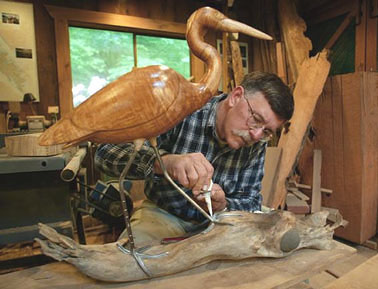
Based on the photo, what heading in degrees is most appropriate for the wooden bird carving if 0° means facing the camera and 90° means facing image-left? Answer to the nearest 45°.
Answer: approximately 270°

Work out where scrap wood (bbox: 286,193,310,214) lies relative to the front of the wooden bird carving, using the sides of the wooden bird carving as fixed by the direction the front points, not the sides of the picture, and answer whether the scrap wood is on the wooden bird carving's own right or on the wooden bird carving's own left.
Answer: on the wooden bird carving's own left

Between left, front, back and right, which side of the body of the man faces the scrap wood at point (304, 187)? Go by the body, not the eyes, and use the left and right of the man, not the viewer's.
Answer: left
